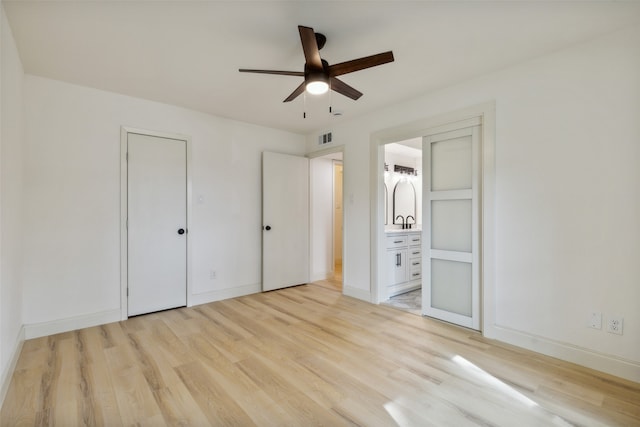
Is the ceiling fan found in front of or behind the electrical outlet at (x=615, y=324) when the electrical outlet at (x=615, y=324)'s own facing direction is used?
in front

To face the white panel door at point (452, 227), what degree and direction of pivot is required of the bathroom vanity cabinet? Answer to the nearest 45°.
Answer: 0° — it already faces it

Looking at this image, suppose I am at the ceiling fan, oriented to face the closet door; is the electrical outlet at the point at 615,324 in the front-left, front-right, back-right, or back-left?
back-right

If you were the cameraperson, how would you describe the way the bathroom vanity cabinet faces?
facing the viewer and to the right of the viewer

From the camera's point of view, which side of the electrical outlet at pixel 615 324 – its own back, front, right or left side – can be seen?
front

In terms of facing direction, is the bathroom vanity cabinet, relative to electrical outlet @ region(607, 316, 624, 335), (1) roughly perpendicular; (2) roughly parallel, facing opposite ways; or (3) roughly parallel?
roughly perpendicular

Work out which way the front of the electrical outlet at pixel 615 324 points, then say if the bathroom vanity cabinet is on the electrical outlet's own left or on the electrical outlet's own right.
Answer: on the electrical outlet's own right

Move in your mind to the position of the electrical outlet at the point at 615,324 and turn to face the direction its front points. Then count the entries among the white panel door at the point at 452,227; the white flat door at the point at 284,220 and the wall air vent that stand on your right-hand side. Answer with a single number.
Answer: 3

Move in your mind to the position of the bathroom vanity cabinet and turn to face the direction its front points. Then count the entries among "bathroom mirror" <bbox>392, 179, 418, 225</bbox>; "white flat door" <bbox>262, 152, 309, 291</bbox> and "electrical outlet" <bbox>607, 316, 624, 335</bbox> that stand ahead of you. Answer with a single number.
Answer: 1

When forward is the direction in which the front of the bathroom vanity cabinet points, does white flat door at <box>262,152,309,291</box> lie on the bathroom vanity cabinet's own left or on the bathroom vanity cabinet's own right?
on the bathroom vanity cabinet's own right

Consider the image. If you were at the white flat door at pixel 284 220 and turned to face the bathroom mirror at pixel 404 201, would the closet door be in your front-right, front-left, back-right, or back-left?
back-right

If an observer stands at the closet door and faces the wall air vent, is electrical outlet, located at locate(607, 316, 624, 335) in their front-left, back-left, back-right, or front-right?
front-right

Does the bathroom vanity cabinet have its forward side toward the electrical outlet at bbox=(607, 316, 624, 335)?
yes
